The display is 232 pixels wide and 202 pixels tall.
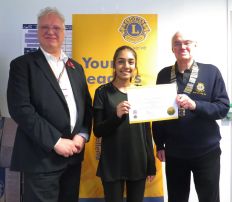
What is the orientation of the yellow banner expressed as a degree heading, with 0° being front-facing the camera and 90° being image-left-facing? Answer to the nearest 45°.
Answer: approximately 0°

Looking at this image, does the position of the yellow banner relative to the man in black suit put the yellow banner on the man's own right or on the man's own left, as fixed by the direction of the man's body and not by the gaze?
on the man's own left

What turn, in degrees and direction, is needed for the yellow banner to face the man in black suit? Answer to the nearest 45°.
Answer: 0° — it already faces them

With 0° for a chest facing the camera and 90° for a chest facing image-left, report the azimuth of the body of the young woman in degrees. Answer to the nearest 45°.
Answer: approximately 0°
